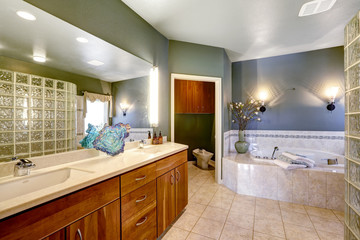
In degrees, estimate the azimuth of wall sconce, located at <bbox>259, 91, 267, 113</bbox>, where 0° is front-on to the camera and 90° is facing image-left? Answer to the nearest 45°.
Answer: approximately 0°

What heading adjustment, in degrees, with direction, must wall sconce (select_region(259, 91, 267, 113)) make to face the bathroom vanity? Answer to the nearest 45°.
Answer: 0° — it already faces it

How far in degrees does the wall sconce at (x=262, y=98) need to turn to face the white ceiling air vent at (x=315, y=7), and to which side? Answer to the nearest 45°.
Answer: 0° — it already faces it

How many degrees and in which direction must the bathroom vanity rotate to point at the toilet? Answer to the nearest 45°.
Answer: approximately 90° to its left

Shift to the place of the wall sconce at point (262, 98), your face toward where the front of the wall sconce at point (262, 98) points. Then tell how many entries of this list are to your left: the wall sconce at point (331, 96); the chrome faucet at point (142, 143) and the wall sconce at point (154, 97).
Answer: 1

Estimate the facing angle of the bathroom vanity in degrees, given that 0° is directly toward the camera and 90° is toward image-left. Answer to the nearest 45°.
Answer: approximately 315°

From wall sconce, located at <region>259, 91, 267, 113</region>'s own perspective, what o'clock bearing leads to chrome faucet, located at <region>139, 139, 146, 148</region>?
The chrome faucet is roughly at 1 o'clock from the wall sconce.

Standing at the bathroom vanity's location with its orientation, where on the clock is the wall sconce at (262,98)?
The wall sconce is roughly at 10 o'clock from the bathroom vanity.

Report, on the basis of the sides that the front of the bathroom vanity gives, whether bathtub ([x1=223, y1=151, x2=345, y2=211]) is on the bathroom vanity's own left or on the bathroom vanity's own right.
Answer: on the bathroom vanity's own left

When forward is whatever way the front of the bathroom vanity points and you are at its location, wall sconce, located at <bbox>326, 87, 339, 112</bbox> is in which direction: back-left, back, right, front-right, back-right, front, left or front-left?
front-left

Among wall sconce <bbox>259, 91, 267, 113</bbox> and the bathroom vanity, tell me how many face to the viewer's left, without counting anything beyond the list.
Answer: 0

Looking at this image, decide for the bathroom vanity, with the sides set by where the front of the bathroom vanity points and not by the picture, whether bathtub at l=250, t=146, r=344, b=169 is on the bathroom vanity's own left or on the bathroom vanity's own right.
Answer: on the bathroom vanity's own left
